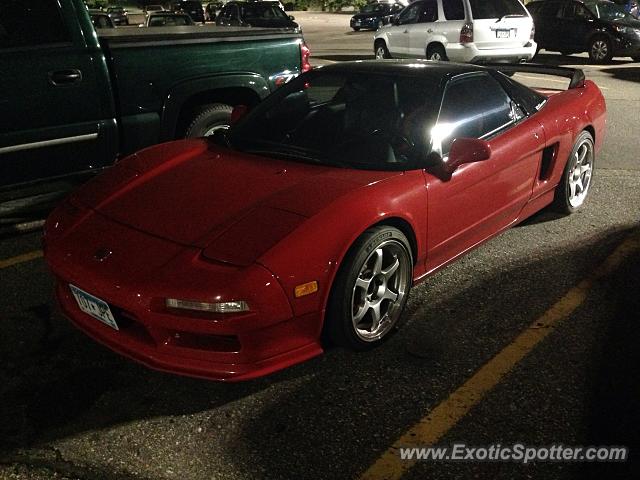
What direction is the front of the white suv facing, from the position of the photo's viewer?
facing away from the viewer and to the left of the viewer

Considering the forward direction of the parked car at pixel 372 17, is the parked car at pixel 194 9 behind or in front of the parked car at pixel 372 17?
in front

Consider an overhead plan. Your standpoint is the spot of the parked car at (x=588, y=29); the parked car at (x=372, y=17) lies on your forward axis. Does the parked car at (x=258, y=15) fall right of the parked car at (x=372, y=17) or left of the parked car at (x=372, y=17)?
left

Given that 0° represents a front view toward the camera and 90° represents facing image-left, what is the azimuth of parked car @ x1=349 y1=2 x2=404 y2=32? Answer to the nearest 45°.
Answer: approximately 45°

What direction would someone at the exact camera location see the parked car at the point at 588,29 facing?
facing the viewer and to the right of the viewer

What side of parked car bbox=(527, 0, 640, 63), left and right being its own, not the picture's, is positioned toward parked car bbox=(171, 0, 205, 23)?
back

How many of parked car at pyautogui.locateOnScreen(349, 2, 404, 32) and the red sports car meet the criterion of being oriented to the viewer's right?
0

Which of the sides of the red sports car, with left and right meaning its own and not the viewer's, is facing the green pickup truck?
right

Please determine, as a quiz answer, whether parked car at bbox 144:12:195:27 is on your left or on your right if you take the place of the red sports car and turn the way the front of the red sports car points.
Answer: on your right

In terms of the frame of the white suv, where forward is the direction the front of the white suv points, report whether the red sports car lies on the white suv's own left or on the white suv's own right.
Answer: on the white suv's own left

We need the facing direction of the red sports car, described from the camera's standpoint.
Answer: facing the viewer and to the left of the viewer

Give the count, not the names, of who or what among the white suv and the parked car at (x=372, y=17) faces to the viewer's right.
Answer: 0

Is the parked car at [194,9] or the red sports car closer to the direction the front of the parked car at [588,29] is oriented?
the red sports car
